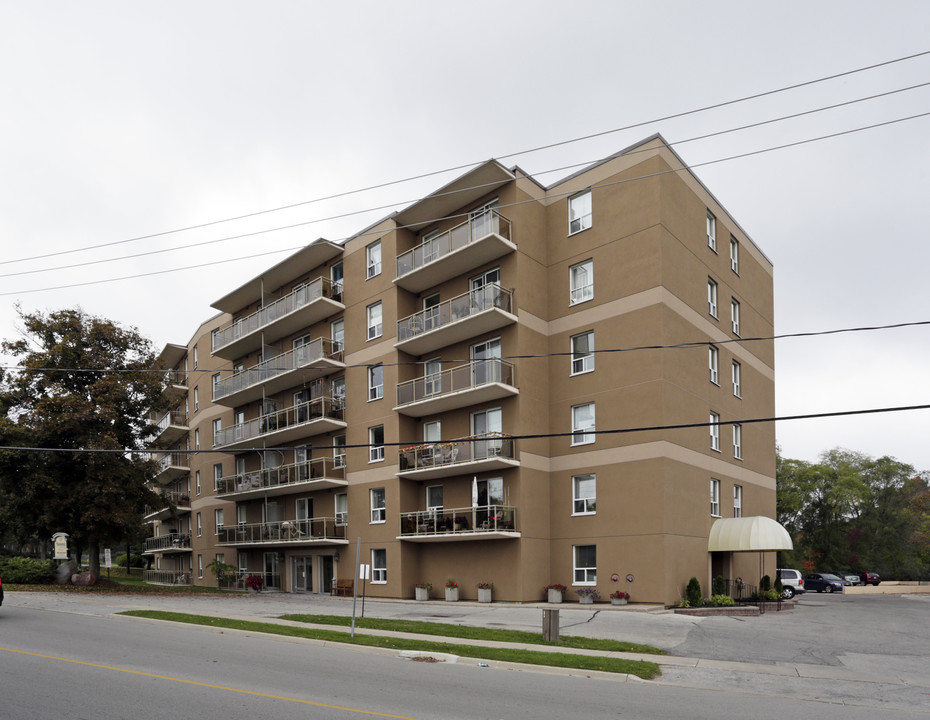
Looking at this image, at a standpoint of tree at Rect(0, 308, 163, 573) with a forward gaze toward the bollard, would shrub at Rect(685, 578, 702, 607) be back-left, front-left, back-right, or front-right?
front-left

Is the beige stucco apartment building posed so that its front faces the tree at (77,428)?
no
